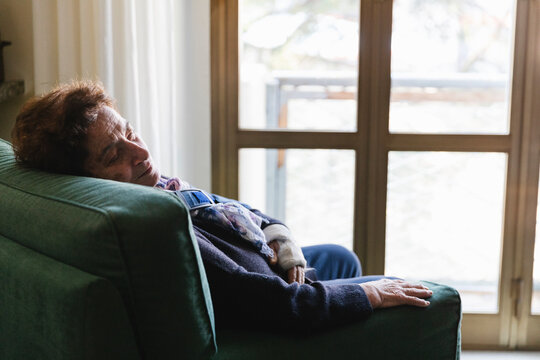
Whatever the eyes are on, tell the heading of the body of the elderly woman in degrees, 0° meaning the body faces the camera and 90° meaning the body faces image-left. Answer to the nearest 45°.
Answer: approximately 270°

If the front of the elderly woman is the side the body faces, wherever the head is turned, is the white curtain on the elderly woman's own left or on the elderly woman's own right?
on the elderly woman's own left

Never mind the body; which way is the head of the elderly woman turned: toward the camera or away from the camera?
toward the camera
